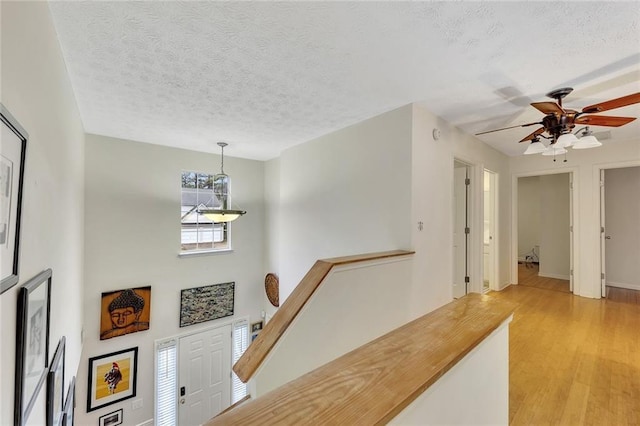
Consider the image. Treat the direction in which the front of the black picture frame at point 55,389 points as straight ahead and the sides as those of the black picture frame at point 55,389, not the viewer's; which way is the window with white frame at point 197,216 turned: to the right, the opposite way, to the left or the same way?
to the right

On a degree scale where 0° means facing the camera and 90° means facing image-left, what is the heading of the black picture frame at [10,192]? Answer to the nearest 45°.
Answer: approximately 270°

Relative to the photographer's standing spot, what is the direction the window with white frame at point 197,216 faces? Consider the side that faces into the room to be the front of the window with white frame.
facing the viewer

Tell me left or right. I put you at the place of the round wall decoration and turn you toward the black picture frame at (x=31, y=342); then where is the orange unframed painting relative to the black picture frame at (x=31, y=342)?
right

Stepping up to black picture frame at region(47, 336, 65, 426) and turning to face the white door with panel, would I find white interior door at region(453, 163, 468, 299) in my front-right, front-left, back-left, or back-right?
front-right

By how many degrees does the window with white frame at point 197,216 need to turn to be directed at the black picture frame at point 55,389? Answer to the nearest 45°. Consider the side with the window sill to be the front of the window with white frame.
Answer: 0° — it already faces it

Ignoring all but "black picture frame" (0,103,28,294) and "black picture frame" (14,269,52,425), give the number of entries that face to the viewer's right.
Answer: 2

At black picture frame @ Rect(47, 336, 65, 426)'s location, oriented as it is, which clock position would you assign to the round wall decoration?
The round wall decoration is roughly at 11 o'clock from the black picture frame.

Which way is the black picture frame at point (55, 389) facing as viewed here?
to the viewer's right

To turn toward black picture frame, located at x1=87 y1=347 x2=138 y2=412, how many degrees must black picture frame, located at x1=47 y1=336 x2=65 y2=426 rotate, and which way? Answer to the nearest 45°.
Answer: approximately 90° to its left

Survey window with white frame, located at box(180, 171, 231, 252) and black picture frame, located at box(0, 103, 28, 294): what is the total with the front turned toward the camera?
1

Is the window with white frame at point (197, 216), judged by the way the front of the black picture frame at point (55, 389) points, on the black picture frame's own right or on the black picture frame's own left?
on the black picture frame's own left

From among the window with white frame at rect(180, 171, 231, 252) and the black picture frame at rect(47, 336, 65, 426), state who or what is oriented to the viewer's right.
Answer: the black picture frame

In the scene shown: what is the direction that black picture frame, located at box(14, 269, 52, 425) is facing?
to the viewer's right

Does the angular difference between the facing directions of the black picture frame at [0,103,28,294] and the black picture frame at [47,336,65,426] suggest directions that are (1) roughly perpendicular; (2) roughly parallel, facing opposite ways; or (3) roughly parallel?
roughly parallel

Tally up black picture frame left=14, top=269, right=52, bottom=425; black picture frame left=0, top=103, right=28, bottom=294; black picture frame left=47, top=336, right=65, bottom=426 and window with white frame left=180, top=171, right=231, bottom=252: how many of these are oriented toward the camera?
1
